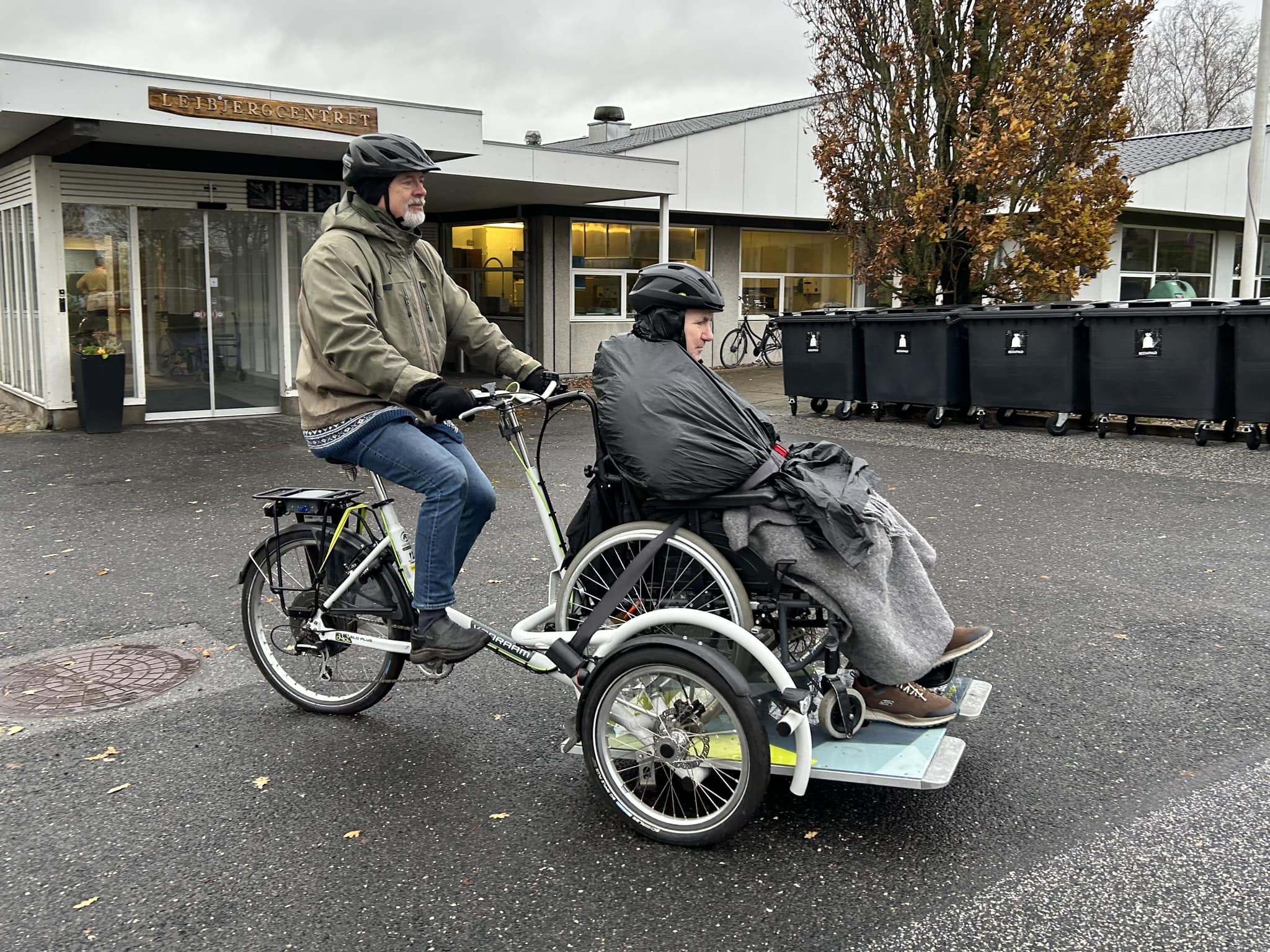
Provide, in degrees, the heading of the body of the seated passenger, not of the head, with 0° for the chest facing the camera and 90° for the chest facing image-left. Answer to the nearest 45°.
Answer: approximately 270°

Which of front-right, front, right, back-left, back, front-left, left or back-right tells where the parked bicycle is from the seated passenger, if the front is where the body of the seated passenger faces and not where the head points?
left

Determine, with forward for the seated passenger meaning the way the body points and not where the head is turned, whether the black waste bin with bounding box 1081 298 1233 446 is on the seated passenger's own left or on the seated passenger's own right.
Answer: on the seated passenger's own left

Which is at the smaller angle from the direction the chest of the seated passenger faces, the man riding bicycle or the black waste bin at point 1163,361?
the black waste bin

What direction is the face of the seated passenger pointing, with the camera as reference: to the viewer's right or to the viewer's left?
to the viewer's right

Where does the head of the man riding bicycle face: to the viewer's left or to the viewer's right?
to the viewer's right

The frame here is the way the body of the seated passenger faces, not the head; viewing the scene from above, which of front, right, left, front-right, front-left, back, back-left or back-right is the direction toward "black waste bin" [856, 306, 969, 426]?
left

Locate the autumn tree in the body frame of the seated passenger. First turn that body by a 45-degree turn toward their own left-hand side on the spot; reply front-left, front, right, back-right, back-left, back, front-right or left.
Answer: front-left

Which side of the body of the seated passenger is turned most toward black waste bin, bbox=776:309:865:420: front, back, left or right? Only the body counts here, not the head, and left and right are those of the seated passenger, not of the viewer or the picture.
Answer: left

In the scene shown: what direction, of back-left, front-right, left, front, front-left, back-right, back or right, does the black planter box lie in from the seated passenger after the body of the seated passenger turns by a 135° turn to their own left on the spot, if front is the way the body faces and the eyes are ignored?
front
